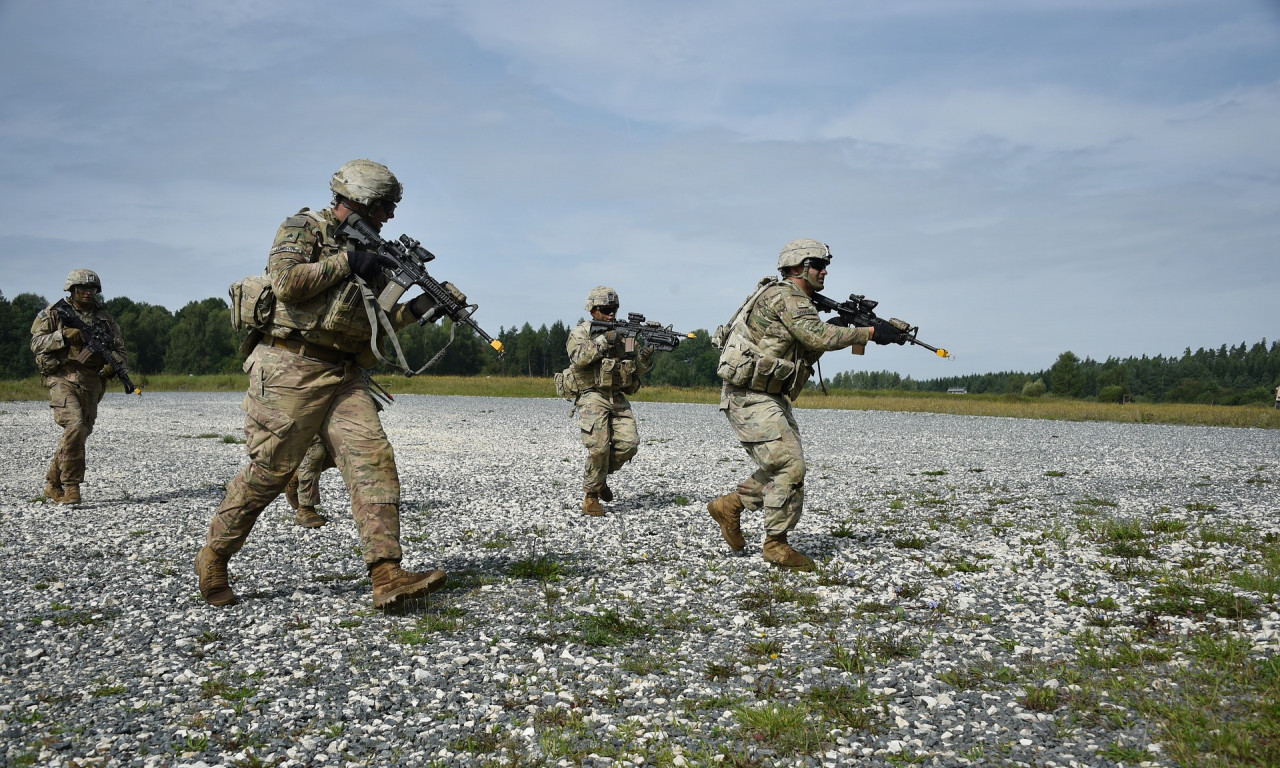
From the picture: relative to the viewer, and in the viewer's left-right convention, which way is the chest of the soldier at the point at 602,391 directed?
facing the viewer and to the right of the viewer

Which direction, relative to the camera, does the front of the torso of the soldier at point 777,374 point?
to the viewer's right

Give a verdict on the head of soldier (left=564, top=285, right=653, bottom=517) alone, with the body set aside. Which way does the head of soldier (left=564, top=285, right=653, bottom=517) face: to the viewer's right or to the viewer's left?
to the viewer's right

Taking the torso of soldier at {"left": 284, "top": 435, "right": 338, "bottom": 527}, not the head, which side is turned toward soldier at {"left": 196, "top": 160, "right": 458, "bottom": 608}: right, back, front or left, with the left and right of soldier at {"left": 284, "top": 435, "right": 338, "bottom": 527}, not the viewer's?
right

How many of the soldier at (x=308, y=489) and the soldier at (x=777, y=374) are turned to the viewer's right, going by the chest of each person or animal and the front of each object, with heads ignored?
2

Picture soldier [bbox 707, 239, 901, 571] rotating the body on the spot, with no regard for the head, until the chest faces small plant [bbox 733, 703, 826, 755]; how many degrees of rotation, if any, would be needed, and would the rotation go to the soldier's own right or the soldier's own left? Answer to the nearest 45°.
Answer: approximately 90° to the soldier's own right

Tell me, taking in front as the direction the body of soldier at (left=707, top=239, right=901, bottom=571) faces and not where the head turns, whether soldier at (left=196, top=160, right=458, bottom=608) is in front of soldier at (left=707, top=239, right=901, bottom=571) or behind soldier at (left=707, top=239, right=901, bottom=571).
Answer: behind

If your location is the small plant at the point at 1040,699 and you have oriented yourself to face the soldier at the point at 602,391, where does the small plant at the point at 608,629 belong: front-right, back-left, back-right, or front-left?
front-left

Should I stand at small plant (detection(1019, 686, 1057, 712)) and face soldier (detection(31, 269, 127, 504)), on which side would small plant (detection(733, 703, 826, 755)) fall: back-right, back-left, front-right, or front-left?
front-left

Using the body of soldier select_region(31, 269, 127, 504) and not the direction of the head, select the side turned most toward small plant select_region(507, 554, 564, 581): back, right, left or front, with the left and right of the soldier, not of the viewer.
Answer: front

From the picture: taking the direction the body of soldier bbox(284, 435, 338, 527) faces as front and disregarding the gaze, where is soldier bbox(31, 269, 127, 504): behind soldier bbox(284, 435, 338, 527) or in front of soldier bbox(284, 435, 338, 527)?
behind

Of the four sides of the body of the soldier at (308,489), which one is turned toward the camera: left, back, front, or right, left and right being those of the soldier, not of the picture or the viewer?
right

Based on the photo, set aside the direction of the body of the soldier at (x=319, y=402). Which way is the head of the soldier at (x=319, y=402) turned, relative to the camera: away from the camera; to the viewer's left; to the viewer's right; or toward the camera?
to the viewer's right

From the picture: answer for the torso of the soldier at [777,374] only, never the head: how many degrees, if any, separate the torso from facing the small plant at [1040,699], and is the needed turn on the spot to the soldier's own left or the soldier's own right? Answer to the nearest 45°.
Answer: approximately 45° to the soldier's own right

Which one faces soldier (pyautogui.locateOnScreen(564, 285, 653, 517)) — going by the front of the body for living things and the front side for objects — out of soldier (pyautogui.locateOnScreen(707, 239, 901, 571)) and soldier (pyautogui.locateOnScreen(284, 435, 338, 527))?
soldier (pyautogui.locateOnScreen(284, 435, 338, 527))

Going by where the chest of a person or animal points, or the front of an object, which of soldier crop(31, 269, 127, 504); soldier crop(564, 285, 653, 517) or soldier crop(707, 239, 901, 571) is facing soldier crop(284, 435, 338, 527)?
soldier crop(31, 269, 127, 504)

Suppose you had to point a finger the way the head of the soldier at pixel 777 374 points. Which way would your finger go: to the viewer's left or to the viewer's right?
to the viewer's right
